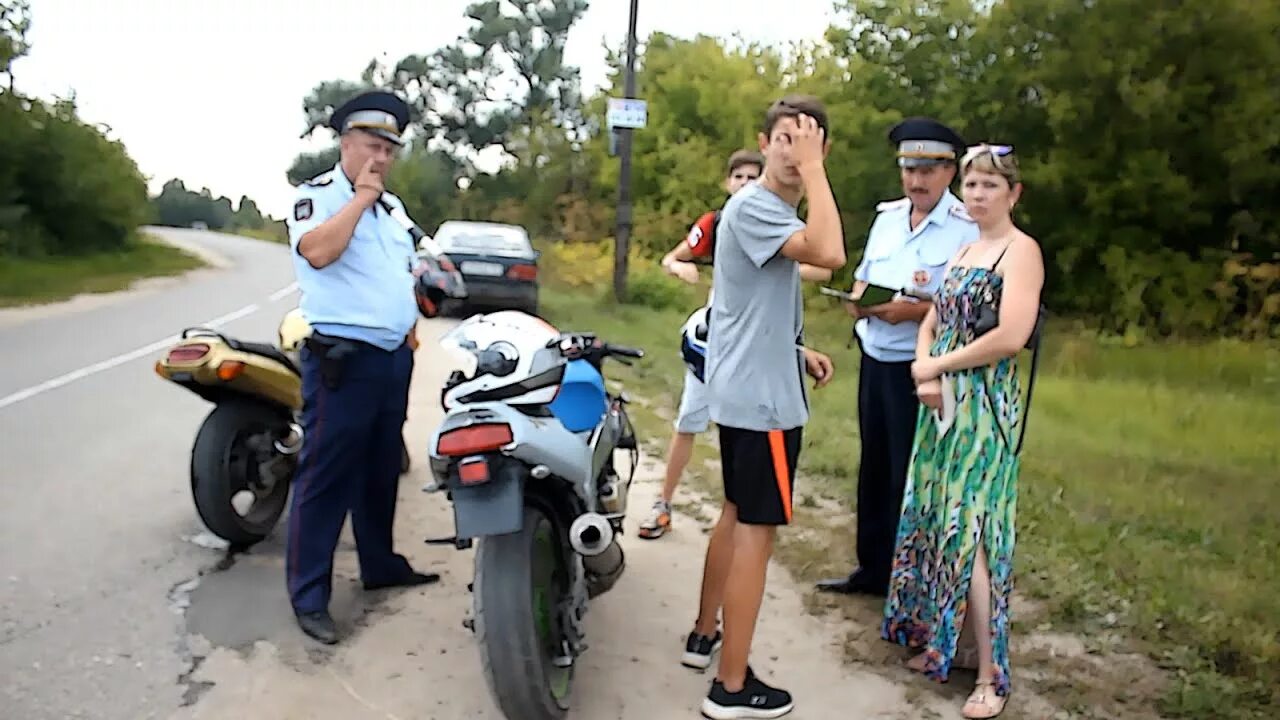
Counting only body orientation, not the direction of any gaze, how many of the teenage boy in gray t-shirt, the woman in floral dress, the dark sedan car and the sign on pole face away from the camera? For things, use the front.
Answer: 1

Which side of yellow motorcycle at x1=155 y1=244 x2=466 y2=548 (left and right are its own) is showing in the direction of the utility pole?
front

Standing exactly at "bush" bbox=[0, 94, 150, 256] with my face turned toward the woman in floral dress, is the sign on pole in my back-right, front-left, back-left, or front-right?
front-left

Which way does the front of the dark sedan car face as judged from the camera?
facing away from the viewer

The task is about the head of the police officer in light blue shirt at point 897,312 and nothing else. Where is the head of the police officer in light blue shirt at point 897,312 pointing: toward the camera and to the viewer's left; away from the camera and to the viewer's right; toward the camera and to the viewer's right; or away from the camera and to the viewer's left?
toward the camera and to the viewer's left

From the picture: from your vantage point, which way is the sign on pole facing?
toward the camera

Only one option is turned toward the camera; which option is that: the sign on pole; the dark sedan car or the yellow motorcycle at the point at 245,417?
the sign on pole

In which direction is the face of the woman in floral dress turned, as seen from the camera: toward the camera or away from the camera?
toward the camera

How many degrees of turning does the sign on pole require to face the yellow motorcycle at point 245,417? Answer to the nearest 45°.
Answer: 0° — it already faces it

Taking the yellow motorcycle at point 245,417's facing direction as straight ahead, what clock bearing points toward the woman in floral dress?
The woman in floral dress is roughly at 3 o'clock from the yellow motorcycle.

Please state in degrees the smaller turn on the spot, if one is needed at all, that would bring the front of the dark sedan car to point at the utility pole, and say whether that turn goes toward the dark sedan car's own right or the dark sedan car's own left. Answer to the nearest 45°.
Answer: approximately 45° to the dark sedan car's own right

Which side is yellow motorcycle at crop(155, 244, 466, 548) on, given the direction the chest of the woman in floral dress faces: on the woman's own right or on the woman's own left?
on the woman's own right

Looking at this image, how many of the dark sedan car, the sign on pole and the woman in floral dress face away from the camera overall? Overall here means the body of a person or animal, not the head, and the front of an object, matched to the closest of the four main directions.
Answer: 1

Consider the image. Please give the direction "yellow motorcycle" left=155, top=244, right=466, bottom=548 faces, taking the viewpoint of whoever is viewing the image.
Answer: facing away from the viewer and to the right of the viewer

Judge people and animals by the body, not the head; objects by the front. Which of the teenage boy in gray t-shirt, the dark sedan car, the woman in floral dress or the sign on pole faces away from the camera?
the dark sedan car
